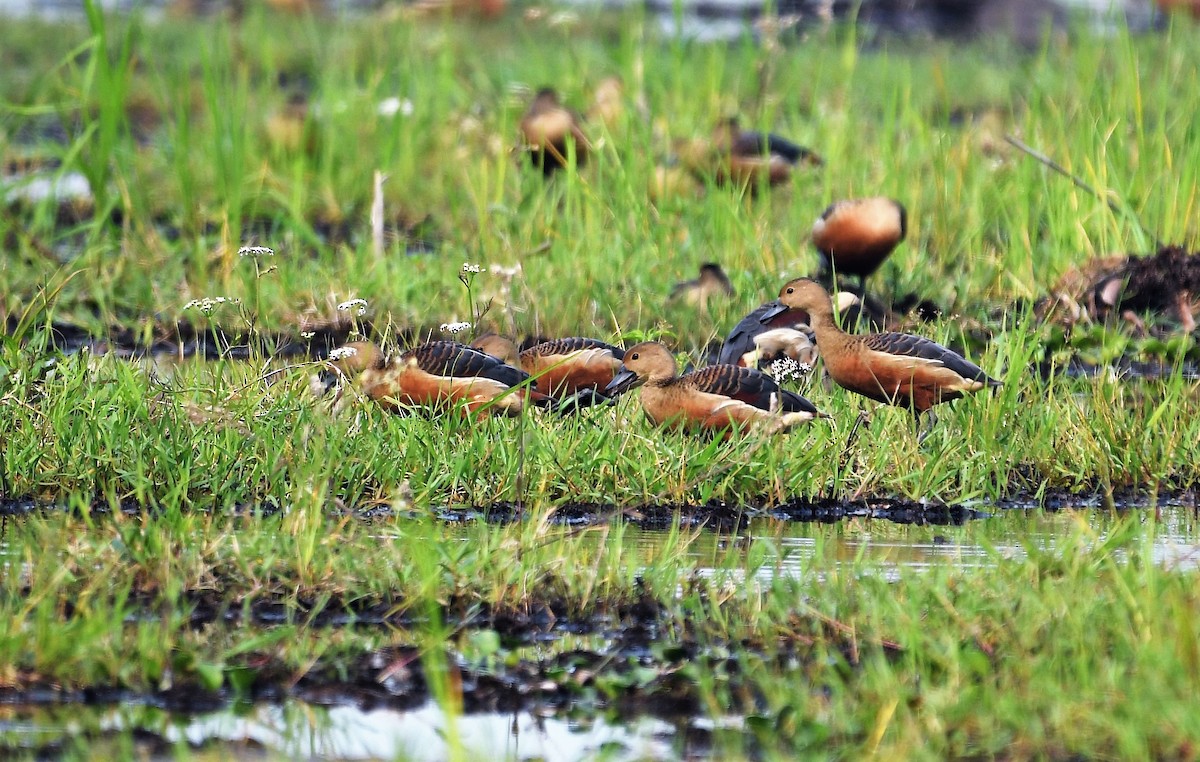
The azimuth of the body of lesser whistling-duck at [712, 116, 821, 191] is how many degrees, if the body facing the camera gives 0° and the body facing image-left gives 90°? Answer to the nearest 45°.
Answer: approximately 90°

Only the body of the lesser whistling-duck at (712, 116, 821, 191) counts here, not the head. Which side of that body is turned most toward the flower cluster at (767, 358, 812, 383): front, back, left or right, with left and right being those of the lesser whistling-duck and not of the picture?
left

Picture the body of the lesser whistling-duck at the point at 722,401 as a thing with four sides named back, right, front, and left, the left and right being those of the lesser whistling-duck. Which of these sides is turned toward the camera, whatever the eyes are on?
left

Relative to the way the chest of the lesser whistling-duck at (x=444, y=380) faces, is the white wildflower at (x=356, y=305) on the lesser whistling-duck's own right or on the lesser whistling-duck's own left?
on the lesser whistling-duck's own right

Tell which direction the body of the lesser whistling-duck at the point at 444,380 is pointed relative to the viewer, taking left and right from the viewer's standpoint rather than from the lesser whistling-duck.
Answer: facing to the left of the viewer

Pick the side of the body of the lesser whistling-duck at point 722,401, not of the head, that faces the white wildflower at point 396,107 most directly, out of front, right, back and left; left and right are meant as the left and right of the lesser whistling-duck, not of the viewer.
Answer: right

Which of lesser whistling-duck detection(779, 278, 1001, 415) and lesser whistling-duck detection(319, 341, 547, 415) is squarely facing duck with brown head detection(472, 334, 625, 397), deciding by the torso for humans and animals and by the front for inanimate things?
lesser whistling-duck detection(779, 278, 1001, 415)

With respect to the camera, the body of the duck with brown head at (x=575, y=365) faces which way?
to the viewer's left

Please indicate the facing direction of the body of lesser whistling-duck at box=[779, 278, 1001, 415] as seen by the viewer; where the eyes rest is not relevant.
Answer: to the viewer's left
